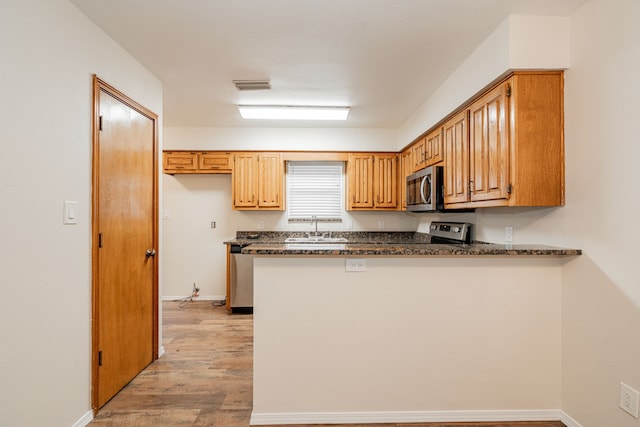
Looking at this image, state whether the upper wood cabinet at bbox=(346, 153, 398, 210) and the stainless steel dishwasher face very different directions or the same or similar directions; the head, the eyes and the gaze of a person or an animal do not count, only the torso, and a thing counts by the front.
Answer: same or similar directions

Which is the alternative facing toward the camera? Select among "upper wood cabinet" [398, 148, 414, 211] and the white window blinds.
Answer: the white window blinds

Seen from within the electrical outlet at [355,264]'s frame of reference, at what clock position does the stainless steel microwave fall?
The stainless steel microwave is roughly at 7 o'clock from the electrical outlet.

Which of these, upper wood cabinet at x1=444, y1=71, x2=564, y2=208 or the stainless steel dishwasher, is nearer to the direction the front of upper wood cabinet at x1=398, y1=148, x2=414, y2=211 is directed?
the stainless steel dishwasher

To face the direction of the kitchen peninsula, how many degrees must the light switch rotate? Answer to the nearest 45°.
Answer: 0° — it already faces it

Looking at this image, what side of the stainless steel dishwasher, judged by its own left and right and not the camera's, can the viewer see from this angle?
front

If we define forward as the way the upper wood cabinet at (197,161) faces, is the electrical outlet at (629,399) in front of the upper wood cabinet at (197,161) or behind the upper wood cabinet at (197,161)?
in front

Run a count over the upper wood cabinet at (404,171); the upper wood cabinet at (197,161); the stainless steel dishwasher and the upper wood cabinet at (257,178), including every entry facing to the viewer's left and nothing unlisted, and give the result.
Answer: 1

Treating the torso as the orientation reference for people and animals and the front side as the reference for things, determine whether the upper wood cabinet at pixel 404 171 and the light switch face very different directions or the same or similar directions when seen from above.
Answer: very different directions

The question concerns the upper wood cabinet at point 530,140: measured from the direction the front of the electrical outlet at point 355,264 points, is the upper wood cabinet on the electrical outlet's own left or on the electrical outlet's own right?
on the electrical outlet's own left

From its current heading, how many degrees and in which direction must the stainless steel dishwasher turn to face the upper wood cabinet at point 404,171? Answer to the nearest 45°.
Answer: approximately 90° to its left

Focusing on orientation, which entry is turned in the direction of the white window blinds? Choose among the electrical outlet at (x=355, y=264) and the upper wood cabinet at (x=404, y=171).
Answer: the upper wood cabinet

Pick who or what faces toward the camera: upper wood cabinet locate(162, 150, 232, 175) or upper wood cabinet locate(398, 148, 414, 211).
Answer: upper wood cabinet locate(162, 150, 232, 175)

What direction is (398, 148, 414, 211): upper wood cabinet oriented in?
to the viewer's left

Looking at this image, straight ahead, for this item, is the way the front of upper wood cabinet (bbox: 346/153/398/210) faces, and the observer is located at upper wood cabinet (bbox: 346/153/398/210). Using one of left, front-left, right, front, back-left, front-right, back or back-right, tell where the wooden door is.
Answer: front-right

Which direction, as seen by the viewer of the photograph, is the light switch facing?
facing the viewer and to the right of the viewer
